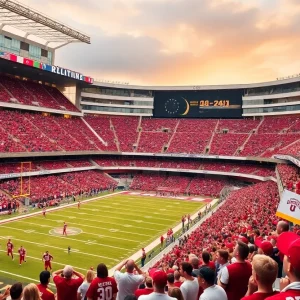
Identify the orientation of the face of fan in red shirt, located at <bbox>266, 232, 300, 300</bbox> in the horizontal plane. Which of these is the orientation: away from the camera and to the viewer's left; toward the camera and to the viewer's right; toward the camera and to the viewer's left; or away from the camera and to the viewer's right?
away from the camera and to the viewer's left

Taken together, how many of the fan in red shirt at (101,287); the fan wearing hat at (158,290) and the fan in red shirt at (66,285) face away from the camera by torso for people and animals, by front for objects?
3

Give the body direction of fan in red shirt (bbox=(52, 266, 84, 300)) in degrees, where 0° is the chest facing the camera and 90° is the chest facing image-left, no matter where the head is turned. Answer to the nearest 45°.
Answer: approximately 180°

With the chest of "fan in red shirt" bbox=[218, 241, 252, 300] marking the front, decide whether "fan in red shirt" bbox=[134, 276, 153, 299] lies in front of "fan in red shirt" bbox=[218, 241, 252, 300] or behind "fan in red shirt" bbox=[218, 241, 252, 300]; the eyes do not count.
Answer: in front

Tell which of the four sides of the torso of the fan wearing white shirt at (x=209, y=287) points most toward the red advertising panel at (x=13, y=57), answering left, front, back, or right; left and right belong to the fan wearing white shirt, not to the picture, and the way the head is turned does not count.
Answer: front

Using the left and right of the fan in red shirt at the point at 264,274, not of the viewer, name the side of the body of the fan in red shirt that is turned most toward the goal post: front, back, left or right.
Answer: front

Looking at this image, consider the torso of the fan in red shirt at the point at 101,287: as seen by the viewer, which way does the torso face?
away from the camera

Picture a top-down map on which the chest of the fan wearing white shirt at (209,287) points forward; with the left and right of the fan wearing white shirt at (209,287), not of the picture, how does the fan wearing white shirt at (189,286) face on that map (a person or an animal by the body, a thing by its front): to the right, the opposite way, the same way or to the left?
the same way

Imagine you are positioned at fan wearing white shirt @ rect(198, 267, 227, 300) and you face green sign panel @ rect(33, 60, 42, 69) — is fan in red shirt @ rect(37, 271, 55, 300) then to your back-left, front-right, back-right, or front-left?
front-left

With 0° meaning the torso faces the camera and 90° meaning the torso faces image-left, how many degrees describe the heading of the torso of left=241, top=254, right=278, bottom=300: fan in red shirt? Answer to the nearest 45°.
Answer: approximately 135°

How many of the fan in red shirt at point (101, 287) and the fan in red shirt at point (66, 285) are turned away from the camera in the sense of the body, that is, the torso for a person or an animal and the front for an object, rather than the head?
2

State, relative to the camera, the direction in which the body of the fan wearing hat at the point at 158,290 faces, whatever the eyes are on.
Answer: away from the camera

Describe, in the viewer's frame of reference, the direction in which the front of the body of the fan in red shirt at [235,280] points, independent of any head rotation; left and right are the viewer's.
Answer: facing away from the viewer and to the left of the viewer

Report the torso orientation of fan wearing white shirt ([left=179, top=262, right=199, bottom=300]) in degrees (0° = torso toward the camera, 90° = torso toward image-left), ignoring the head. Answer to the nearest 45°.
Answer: approximately 135°

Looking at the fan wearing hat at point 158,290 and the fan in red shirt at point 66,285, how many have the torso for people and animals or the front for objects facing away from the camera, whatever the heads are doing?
2

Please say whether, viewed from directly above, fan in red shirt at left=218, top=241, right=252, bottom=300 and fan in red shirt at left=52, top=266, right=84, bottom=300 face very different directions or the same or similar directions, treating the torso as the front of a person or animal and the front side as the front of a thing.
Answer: same or similar directions

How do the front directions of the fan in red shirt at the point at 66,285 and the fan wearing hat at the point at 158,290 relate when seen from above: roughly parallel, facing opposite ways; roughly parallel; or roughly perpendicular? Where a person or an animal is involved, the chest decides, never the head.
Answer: roughly parallel

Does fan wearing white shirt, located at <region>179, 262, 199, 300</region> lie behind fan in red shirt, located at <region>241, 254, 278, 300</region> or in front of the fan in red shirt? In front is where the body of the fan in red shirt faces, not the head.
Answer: in front

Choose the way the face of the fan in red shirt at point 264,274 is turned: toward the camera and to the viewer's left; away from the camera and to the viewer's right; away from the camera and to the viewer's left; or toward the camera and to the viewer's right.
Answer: away from the camera and to the viewer's left
